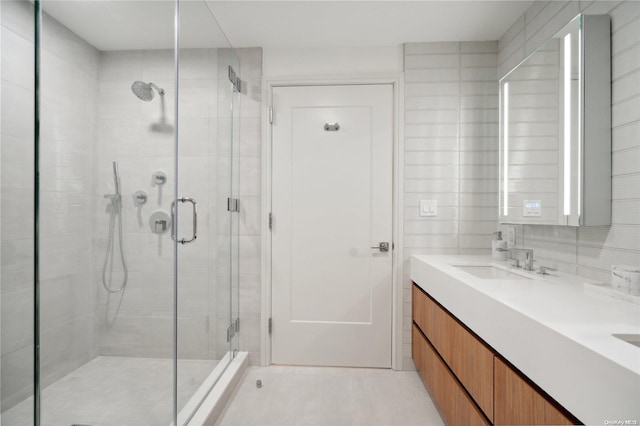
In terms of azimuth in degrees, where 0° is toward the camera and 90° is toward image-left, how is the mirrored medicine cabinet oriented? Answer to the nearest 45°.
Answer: approximately 45°

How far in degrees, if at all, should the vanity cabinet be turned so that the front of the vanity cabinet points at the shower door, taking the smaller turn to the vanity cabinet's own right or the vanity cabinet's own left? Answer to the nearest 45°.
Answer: approximately 45° to the vanity cabinet's own right

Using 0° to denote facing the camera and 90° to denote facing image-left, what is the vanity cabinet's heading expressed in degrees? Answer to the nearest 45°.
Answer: approximately 45°

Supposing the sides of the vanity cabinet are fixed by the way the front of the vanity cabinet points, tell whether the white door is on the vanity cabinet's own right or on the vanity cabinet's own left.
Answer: on the vanity cabinet's own right

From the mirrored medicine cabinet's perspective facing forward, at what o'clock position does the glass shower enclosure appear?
The glass shower enclosure is roughly at 12 o'clock from the mirrored medicine cabinet.

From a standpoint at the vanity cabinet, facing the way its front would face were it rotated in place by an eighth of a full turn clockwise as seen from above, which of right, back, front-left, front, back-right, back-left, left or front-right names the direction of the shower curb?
front

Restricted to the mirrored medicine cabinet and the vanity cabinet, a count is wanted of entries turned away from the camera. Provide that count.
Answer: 0

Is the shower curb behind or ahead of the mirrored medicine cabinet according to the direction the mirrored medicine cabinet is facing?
ahead
